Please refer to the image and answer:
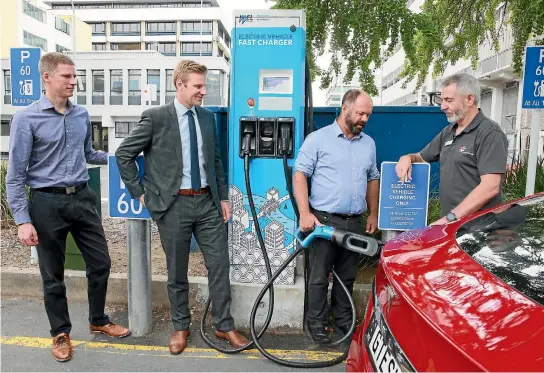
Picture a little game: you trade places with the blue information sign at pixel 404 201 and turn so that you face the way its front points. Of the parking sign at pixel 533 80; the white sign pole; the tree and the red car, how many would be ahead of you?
1

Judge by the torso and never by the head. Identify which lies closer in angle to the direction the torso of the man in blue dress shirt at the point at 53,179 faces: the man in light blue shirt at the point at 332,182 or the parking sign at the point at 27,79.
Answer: the man in light blue shirt

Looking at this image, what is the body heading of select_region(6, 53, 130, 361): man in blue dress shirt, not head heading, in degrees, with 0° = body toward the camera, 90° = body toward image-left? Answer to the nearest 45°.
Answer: approximately 315°

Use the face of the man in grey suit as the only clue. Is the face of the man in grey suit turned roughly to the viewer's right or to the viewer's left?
to the viewer's right

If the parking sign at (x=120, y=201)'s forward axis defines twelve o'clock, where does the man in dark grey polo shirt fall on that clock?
The man in dark grey polo shirt is roughly at 10 o'clock from the parking sign.

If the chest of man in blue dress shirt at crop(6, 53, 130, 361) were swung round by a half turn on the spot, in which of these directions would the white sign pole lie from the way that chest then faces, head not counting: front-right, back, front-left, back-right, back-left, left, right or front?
back-right

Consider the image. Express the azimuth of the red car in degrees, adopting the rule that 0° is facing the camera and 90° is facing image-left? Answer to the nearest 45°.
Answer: approximately 225°

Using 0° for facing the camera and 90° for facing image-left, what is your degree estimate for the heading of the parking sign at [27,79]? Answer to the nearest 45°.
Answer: approximately 0°
